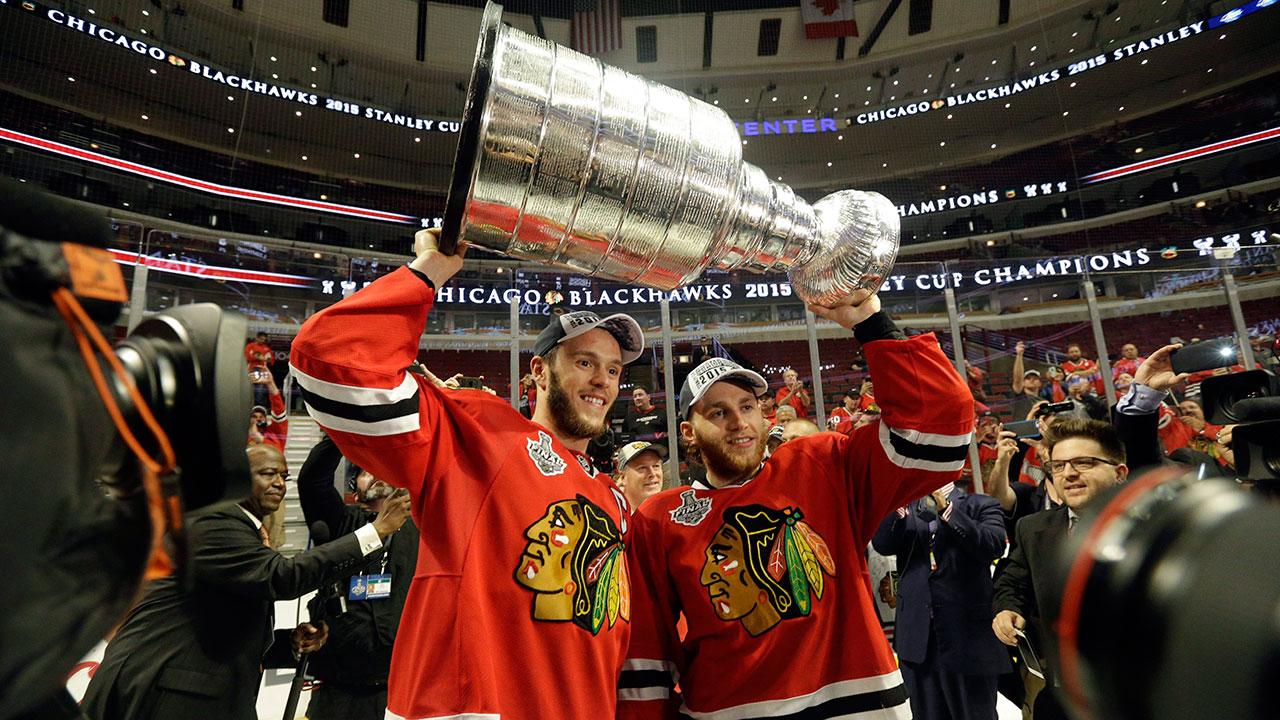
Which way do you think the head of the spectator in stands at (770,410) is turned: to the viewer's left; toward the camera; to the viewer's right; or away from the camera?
toward the camera

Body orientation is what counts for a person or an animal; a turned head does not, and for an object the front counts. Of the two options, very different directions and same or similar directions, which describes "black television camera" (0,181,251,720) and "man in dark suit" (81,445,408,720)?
same or similar directions

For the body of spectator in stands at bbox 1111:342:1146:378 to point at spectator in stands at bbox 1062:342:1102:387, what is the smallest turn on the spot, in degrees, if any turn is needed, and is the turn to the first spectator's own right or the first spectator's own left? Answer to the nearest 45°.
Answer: approximately 45° to the first spectator's own right

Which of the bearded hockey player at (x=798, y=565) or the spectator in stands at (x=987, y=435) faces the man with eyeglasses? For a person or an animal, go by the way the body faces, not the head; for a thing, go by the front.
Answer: the spectator in stands

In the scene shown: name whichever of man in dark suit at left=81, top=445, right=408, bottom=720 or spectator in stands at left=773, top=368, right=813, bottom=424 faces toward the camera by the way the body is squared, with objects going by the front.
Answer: the spectator in stands

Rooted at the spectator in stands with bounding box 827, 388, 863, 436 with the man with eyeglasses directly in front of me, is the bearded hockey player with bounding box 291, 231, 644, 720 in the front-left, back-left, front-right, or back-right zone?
front-right

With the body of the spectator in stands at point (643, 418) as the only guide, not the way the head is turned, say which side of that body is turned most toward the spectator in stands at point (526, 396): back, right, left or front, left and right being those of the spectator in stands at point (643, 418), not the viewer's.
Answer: right

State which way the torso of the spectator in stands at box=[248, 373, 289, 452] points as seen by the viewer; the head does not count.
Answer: toward the camera

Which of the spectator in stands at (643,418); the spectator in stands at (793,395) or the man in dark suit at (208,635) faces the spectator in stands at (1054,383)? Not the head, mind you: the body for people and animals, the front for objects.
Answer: the man in dark suit

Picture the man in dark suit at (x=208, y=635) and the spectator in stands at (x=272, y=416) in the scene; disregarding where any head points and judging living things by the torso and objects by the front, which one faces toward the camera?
the spectator in stands

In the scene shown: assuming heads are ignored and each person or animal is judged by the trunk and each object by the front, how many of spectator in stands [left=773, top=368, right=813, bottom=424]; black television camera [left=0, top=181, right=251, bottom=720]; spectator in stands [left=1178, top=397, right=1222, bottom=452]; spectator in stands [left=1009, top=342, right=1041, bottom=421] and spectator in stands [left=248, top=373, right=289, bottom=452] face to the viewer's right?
1

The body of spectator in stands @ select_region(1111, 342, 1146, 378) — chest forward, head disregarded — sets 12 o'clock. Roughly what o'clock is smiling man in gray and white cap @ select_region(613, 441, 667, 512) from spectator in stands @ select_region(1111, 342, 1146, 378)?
smiling man in gray and white cap @ select_region(613, 441, 667, 512) is roughly at 1 o'clock from spectator in stands @ select_region(1111, 342, 1146, 378).

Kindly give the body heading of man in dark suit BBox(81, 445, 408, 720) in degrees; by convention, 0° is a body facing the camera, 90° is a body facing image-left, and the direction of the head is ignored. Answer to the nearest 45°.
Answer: approximately 270°

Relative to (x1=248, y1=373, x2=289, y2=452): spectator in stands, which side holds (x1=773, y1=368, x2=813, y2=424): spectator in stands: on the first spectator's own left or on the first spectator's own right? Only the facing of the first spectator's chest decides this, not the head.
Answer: on the first spectator's own left

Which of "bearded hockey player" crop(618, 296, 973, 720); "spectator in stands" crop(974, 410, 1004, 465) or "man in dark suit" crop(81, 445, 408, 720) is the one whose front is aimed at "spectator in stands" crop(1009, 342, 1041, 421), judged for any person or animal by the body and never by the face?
the man in dark suit

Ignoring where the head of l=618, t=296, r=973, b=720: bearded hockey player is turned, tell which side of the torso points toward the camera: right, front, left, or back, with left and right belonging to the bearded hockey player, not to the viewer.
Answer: front

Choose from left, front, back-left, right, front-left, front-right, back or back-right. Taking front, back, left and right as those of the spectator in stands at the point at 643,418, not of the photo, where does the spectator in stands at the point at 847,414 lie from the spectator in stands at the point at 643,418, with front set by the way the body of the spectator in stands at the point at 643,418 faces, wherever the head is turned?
left

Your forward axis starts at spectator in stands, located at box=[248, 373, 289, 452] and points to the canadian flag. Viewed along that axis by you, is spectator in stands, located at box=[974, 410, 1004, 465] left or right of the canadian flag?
right
